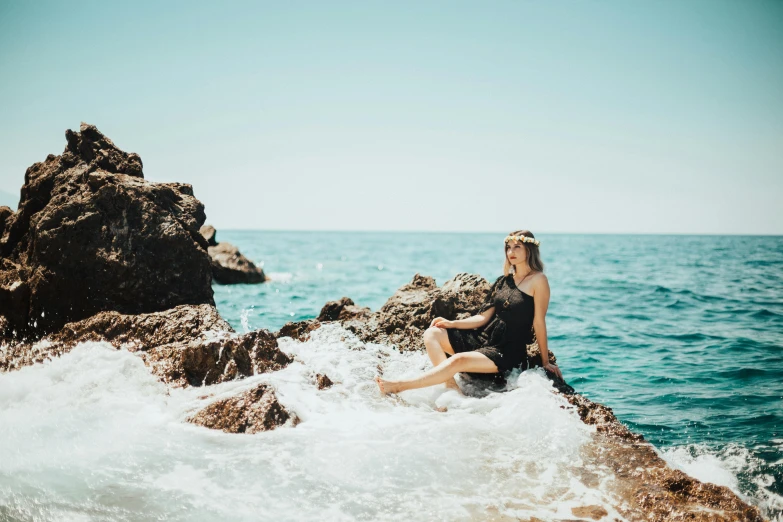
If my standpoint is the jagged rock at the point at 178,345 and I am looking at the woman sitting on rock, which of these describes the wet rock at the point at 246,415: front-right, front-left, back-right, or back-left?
front-right

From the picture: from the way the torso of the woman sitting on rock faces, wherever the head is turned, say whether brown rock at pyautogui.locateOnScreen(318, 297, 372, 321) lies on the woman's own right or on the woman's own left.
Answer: on the woman's own right

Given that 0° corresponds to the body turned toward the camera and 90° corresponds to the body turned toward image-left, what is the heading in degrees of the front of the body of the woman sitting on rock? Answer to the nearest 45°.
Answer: approximately 45°

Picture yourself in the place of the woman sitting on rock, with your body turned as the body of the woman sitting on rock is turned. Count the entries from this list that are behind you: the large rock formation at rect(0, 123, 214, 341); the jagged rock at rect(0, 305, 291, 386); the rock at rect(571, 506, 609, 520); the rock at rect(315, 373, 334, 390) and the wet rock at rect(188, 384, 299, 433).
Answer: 0

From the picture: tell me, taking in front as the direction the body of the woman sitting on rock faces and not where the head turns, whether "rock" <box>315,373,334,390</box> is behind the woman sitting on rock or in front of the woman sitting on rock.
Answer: in front

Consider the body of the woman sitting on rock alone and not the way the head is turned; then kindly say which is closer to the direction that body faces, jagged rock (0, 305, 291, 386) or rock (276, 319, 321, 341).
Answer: the jagged rock

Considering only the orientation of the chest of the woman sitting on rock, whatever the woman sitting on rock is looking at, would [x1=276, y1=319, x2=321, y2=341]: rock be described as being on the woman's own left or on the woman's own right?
on the woman's own right

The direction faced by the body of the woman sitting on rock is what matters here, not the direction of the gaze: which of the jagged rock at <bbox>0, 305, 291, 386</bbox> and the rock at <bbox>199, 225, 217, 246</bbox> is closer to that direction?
the jagged rock

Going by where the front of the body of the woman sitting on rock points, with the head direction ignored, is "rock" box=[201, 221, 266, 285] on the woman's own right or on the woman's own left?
on the woman's own right

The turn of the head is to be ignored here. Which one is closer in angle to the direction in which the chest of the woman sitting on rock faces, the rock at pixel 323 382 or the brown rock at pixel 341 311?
the rock

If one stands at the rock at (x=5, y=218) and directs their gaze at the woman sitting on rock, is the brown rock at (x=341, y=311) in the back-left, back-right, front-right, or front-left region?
front-left

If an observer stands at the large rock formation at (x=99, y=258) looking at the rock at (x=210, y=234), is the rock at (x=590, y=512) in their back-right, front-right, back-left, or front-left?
back-right

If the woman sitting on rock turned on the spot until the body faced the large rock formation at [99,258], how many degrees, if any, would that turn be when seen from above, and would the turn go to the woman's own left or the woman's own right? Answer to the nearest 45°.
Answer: approximately 45° to the woman's own right

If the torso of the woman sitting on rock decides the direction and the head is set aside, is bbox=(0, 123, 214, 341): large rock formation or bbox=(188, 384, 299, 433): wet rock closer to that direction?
the wet rock

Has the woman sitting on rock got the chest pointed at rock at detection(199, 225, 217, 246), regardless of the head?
no
